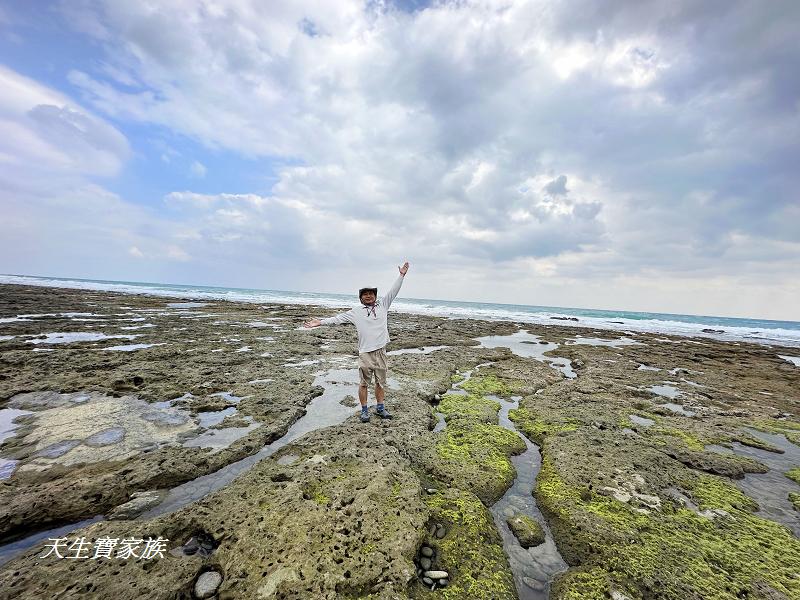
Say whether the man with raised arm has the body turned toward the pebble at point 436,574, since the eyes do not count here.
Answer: yes

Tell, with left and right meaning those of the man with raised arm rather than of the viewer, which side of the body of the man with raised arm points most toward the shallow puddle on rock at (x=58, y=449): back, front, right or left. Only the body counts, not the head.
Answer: right

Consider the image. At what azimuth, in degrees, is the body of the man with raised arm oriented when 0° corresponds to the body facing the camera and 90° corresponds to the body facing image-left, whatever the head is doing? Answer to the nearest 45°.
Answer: approximately 0°

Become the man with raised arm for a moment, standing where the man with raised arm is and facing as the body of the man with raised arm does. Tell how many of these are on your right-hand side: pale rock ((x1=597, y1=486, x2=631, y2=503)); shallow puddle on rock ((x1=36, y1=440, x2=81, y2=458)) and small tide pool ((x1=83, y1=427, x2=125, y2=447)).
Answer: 2

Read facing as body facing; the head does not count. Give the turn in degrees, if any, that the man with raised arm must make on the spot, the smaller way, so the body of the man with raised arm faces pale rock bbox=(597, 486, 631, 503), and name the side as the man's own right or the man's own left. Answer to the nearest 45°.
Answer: approximately 45° to the man's own left

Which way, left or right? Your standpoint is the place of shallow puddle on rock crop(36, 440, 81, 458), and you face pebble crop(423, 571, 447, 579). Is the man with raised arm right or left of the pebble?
left

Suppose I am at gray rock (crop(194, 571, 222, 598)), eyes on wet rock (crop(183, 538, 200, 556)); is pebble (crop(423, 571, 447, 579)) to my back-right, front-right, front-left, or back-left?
back-right

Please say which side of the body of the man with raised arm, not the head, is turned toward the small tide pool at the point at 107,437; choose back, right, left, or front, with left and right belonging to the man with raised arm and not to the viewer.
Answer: right
